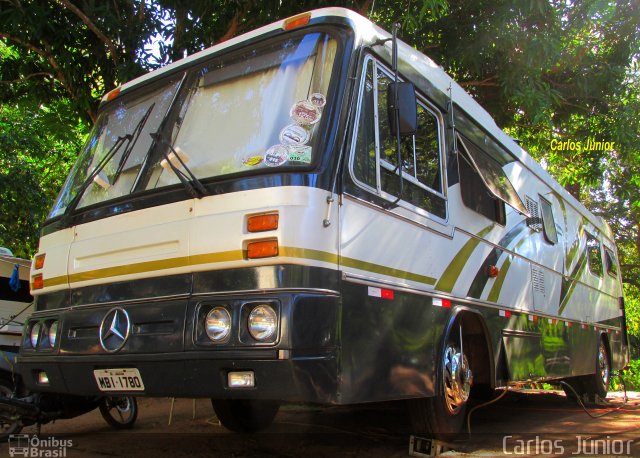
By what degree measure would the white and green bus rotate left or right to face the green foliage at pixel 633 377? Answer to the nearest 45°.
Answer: approximately 180°
